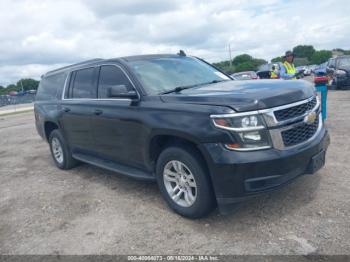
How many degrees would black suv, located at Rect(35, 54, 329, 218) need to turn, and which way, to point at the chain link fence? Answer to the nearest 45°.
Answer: approximately 180°

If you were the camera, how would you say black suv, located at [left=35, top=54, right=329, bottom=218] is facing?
facing the viewer and to the right of the viewer

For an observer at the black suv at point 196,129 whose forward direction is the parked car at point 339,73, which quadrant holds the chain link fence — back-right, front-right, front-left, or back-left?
front-left

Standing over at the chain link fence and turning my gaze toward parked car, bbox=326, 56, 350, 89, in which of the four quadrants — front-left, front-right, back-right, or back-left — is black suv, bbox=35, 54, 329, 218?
front-right

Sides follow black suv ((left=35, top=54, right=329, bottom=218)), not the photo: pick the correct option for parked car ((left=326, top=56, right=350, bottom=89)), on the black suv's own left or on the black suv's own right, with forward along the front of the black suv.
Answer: on the black suv's own left

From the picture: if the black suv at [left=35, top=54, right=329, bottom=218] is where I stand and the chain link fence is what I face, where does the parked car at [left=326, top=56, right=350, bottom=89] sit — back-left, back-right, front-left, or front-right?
front-right
